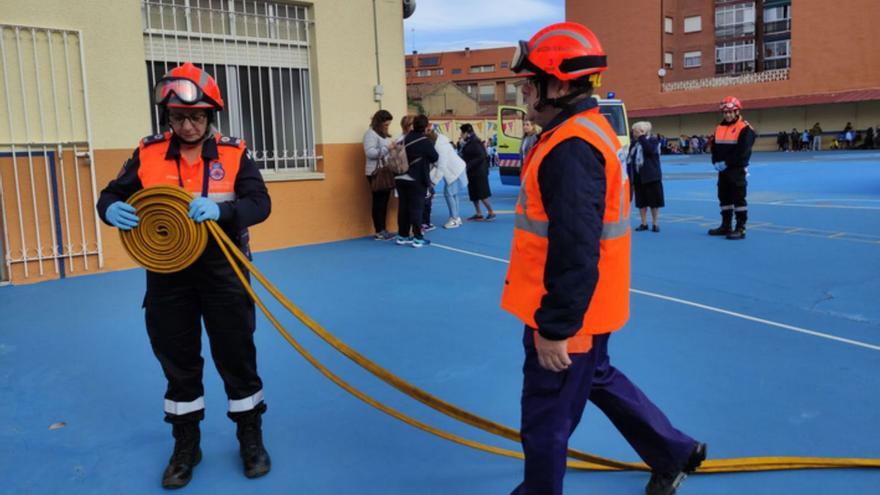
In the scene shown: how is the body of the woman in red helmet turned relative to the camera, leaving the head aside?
toward the camera

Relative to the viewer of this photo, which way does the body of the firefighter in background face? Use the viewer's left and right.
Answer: facing the viewer and to the left of the viewer

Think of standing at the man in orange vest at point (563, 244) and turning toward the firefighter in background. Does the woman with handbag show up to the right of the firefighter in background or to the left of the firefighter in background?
left

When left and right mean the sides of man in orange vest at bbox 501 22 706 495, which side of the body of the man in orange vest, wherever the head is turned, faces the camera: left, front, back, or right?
left

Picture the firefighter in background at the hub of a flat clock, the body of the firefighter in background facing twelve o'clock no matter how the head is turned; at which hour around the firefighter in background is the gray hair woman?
The gray hair woman is roughly at 2 o'clock from the firefighter in background.

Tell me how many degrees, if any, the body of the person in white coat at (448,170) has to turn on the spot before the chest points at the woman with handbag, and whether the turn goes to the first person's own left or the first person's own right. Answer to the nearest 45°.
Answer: approximately 45° to the first person's own left

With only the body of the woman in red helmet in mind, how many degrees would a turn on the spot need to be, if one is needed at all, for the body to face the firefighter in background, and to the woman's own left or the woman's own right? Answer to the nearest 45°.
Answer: approximately 135° to the woman's own left

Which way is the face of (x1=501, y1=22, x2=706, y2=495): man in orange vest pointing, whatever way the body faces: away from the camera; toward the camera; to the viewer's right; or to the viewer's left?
to the viewer's left
